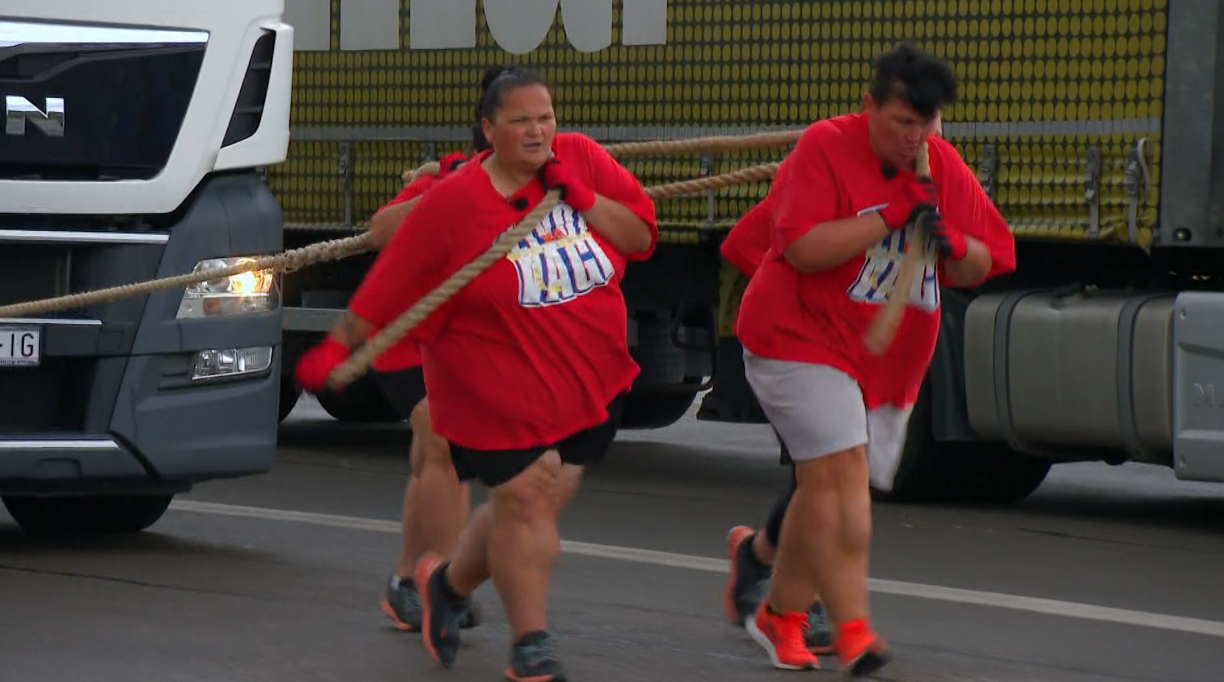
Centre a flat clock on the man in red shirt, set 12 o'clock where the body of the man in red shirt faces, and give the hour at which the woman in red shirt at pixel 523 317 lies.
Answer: The woman in red shirt is roughly at 4 o'clock from the man in red shirt.

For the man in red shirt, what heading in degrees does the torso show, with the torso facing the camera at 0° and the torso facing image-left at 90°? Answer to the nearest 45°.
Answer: approximately 315°

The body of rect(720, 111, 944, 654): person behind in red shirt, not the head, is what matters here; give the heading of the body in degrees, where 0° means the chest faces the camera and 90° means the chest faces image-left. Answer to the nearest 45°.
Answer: approximately 315°

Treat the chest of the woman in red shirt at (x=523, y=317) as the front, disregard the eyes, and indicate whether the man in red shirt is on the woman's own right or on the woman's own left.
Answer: on the woman's own left

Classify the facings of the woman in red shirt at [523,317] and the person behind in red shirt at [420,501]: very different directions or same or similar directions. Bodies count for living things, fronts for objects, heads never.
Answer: same or similar directions

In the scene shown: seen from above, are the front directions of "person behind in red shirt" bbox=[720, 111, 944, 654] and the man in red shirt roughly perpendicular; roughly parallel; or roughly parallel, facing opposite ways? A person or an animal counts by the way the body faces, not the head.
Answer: roughly parallel

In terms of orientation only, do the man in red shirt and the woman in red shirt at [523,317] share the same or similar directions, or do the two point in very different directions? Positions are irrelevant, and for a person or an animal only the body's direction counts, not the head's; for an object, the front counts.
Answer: same or similar directions

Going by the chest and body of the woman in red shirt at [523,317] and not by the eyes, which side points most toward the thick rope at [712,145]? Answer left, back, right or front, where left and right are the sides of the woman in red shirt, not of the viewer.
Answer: left

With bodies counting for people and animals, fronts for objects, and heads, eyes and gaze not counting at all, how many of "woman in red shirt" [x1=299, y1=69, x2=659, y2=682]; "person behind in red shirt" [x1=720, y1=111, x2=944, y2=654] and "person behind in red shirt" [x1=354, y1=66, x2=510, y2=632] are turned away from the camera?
0

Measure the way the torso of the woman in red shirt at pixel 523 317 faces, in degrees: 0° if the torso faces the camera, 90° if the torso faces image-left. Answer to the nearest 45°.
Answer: approximately 315°

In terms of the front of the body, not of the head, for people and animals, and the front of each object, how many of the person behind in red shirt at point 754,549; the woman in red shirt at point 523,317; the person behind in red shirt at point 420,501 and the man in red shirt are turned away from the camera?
0

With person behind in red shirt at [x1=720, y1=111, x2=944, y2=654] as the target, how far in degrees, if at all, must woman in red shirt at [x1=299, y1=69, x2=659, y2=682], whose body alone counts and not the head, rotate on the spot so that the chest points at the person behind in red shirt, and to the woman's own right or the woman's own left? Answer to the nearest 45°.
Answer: approximately 90° to the woman's own left
